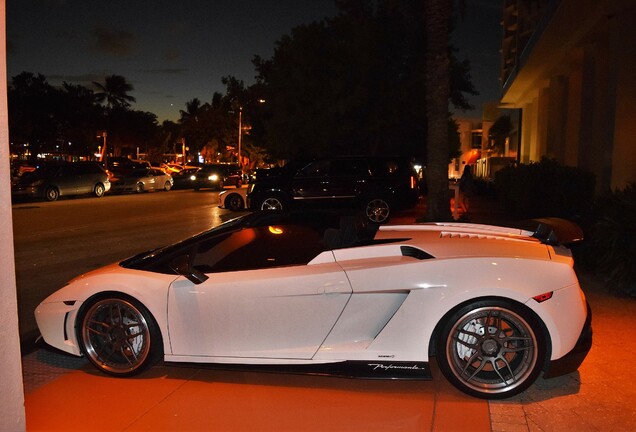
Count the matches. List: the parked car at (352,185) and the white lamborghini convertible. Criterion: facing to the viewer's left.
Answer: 2

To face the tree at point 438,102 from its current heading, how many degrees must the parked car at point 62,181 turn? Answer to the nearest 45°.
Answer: approximately 90° to its left

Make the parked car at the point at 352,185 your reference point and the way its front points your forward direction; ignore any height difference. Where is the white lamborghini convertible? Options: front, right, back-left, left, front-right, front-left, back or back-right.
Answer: left

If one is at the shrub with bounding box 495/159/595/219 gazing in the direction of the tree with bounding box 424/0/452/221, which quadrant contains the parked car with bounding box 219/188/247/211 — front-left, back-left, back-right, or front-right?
front-right

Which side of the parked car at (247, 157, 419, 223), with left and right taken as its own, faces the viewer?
left

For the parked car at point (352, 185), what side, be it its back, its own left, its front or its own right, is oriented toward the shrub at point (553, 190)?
back

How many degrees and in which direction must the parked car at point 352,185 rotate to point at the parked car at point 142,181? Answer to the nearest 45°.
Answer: approximately 45° to its right

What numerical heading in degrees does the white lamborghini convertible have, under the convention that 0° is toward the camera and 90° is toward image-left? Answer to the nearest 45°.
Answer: approximately 90°

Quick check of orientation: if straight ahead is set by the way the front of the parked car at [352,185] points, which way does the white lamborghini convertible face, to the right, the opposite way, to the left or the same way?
the same way

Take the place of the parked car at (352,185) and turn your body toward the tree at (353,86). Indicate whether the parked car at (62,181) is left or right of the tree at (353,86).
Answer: left

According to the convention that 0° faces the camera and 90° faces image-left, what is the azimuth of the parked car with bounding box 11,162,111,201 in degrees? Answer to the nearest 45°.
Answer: approximately 45°

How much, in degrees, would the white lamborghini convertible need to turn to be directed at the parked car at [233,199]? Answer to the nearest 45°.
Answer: approximately 90° to its right

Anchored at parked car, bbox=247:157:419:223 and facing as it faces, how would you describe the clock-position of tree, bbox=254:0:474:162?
The tree is roughly at 3 o'clock from the parked car.
